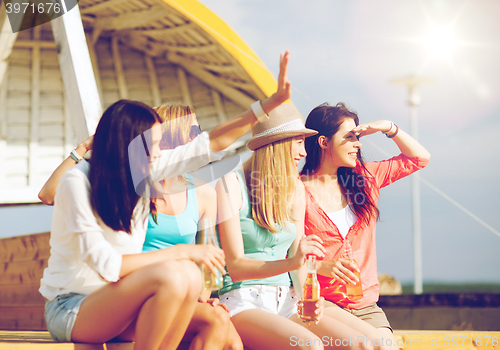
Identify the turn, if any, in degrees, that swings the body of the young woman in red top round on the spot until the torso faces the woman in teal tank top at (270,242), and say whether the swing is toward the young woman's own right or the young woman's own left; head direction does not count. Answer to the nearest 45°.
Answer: approximately 90° to the young woman's own right

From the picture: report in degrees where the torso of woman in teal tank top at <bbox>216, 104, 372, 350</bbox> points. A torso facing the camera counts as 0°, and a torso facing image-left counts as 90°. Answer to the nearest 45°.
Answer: approximately 315°

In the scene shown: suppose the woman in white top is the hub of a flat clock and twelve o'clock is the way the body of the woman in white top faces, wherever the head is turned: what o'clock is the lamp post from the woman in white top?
The lamp post is roughly at 10 o'clock from the woman in white top.

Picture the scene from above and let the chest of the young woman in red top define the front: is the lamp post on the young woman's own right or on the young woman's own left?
on the young woman's own left

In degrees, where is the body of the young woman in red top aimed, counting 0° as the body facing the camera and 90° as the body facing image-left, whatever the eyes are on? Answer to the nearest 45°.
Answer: approximately 315°

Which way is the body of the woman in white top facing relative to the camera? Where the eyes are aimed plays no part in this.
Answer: to the viewer's right

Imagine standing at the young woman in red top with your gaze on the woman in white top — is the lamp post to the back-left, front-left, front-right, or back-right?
back-right

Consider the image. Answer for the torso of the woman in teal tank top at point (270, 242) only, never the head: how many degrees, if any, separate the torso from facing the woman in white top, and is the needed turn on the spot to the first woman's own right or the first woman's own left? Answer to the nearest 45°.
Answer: approximately 90° to the first woman's own right

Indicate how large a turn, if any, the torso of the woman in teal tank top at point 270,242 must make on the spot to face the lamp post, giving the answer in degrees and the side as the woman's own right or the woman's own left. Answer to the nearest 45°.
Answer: approximately 135° to the woman's own left

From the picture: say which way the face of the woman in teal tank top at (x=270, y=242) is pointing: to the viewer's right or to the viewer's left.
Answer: to the viewer's right
